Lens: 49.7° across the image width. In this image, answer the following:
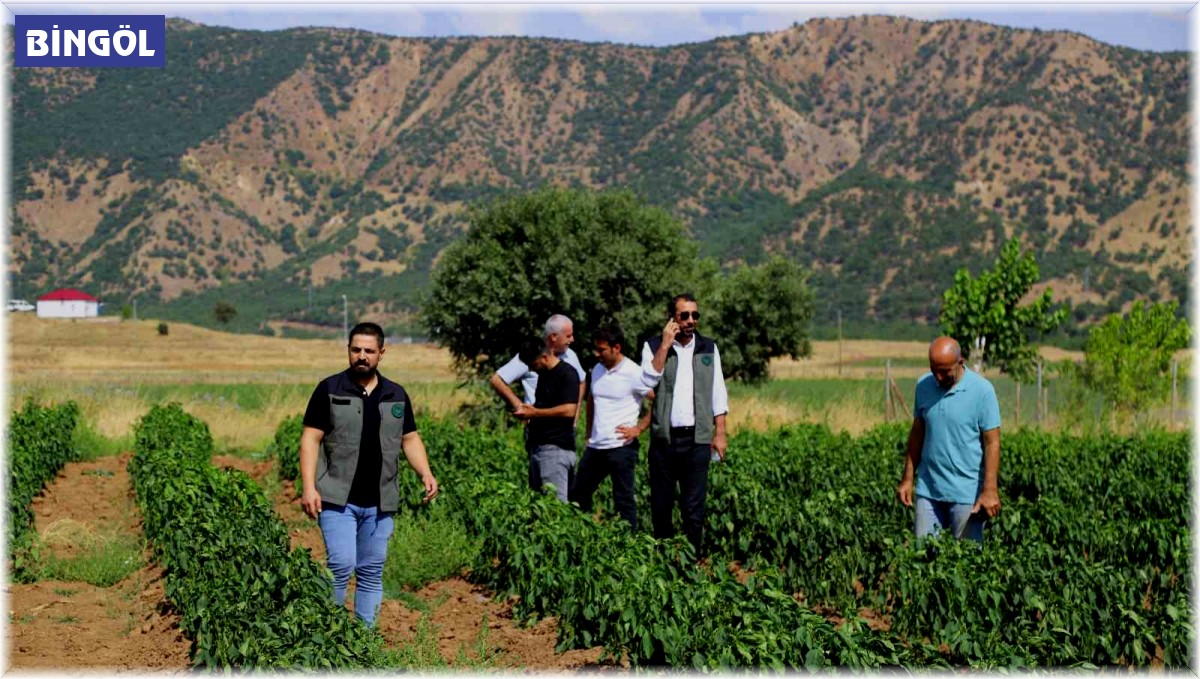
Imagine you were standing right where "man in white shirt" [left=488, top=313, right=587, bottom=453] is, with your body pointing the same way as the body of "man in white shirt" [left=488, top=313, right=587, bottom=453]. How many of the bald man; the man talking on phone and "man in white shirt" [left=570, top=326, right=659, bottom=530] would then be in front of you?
3

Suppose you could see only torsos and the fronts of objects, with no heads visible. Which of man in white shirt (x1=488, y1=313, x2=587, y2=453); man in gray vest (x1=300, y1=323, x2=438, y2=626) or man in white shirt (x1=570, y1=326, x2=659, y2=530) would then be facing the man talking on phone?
man in white shirt (x1=488, y1=313, x2=587, y2=453)

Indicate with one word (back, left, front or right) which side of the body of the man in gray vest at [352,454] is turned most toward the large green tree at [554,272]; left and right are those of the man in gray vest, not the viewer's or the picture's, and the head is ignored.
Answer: back

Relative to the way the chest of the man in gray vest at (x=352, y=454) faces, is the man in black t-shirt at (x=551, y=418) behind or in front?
behind

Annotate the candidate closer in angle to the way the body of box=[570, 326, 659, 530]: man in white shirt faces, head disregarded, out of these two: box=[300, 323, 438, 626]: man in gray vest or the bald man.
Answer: the man in gray vest

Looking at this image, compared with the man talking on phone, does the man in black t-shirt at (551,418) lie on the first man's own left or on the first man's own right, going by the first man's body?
on the first man's own right

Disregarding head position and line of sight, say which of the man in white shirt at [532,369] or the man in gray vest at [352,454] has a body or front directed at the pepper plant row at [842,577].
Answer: the man in white shirt

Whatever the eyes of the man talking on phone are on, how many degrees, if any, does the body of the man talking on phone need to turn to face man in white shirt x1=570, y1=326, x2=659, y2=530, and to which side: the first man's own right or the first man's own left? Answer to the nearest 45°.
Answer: approximately 135° to the first man's own right

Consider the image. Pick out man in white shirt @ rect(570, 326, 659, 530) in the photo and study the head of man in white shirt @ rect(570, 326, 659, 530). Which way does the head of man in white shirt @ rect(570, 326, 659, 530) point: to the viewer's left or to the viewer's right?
to the viewer's left

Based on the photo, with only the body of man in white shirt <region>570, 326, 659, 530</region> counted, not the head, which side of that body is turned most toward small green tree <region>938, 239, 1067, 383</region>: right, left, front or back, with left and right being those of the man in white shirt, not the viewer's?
back

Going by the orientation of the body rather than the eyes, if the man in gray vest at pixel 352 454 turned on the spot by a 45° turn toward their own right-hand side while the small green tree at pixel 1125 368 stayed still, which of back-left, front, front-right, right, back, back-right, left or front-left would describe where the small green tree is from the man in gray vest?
back

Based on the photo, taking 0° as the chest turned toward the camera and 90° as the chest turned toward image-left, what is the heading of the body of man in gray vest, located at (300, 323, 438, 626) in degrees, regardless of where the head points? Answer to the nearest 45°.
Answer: approximately 0°

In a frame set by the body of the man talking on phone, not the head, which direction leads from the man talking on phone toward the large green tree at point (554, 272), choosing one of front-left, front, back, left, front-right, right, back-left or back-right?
back

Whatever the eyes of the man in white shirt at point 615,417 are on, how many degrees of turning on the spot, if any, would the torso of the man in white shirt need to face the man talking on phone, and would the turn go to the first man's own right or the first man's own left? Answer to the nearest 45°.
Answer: approximately 90° to the first man's own left

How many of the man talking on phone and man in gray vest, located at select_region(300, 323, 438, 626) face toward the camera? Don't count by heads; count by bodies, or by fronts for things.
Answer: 2

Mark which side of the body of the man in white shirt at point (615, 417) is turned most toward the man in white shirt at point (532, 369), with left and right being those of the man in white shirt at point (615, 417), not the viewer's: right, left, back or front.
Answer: right
